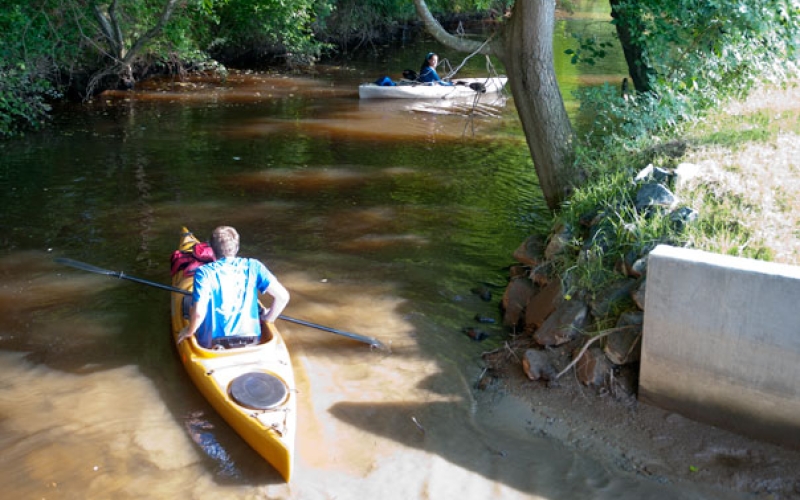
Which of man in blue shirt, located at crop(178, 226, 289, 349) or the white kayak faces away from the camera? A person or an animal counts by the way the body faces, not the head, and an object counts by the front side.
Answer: the man in blue shirt

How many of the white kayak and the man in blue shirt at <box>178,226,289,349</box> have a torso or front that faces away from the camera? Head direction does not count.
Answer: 1

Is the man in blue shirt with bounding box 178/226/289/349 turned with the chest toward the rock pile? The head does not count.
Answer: no

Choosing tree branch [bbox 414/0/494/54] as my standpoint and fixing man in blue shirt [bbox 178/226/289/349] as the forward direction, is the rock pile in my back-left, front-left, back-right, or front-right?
front-left

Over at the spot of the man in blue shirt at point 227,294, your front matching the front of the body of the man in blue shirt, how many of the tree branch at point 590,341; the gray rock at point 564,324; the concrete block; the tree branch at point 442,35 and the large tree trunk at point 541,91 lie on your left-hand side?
0

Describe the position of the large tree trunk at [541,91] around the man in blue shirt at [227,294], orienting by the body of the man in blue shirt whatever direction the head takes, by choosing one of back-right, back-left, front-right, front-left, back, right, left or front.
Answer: front-right

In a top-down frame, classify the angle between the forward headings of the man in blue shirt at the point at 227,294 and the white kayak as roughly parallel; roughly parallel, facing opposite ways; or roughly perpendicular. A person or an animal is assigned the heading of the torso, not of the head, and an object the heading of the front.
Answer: roughly perpendicular

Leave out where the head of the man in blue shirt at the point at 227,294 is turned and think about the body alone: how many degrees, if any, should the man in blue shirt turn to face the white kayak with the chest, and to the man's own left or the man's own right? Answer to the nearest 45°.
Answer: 0° — they already face it

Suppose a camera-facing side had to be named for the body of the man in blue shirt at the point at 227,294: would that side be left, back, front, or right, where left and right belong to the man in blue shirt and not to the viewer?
back
